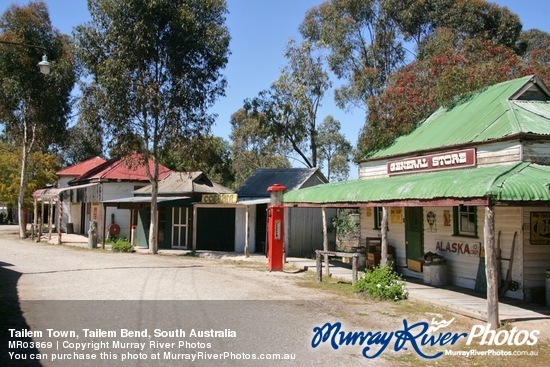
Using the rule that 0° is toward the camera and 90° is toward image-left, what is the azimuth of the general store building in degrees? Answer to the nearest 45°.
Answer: approximately 45°

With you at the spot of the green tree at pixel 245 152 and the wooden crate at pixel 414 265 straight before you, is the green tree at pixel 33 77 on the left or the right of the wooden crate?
right

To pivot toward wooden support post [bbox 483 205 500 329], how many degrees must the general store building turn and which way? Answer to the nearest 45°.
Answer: approximately 45° to its left

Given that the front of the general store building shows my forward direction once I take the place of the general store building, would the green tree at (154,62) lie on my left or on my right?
on my right

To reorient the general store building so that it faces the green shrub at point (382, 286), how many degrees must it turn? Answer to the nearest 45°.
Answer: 0° — it already faces it

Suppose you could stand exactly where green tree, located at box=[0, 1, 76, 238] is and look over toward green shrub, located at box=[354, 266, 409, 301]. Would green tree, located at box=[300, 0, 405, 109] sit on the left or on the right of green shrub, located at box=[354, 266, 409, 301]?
left

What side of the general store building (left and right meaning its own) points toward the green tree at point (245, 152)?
right
